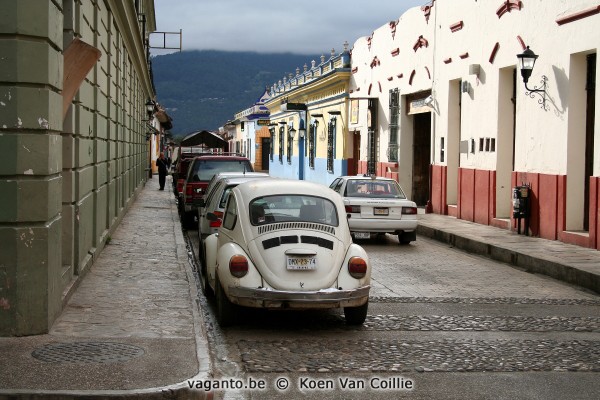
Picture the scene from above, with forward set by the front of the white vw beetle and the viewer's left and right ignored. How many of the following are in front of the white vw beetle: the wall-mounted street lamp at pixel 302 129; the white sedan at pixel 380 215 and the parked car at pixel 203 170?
3

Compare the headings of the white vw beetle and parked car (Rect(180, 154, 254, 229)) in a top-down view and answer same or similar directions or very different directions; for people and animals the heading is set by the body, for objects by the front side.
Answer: same or similar directions

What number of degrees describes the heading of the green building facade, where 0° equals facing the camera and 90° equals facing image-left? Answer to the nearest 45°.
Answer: approximately 270°

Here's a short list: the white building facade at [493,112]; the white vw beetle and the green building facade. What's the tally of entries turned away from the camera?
1

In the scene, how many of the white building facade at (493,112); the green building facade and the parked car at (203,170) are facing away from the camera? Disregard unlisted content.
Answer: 1

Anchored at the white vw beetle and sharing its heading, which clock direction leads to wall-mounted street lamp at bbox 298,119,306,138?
The wall-mounted street lamp is roughly at 12 o'clock from the white vw beetle.

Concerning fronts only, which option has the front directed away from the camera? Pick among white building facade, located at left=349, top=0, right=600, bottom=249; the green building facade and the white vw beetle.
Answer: the white vw beetle

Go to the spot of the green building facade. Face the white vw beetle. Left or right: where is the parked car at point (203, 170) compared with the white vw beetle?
left

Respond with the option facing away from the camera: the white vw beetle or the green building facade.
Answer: the white vw beetle

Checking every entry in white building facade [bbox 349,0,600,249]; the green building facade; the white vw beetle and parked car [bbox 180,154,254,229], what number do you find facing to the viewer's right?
1

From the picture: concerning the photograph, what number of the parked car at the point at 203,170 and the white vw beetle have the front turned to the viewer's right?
0

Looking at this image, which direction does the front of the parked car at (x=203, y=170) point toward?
away from the camera

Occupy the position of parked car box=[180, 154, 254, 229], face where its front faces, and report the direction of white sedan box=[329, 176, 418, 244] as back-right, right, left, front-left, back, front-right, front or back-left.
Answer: back-right

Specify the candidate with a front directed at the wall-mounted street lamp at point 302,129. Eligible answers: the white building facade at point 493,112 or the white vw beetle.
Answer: the white vw beetle

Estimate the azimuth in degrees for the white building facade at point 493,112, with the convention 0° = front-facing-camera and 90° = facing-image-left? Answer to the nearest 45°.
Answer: approximately 45°

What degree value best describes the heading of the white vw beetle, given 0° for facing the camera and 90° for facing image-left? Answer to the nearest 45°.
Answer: approximately 180°

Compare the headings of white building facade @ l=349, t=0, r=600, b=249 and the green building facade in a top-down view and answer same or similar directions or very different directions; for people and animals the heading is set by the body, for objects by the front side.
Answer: very different directions

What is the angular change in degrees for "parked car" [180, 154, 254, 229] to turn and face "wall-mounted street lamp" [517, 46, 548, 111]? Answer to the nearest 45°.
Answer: approximately 135° to its right

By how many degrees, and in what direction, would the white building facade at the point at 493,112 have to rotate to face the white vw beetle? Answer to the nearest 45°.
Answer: approximately 45° to its left
